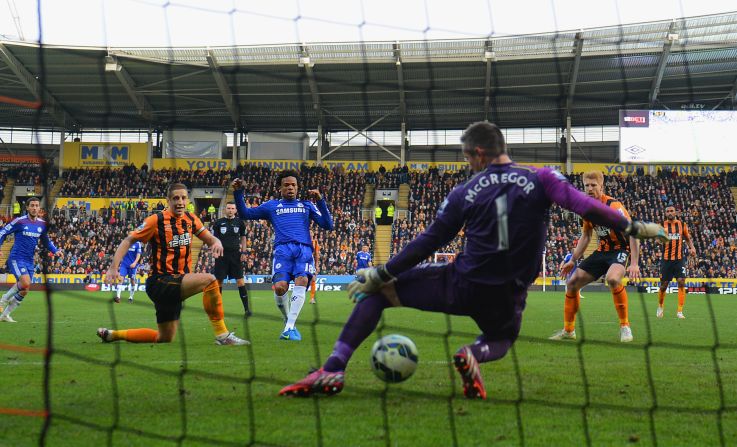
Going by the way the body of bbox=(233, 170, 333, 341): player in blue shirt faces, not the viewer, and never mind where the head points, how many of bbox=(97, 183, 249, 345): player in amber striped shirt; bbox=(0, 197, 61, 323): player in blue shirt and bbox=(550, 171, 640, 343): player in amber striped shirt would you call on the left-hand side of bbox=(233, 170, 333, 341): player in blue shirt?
1

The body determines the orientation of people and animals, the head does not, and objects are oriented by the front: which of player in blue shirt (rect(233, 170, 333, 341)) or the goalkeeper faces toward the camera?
the player in blue shirt

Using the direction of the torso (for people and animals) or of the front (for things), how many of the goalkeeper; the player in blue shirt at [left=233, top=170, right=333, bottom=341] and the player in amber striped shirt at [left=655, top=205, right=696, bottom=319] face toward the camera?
2

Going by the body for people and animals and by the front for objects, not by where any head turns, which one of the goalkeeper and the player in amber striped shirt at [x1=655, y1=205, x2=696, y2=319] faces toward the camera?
the player in amber striped shirt

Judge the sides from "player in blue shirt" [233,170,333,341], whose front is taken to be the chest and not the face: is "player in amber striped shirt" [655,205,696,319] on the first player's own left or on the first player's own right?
on the first player's own left

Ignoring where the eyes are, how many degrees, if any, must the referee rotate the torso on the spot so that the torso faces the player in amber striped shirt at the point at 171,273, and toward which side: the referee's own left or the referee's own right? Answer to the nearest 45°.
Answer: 0° — they already face them

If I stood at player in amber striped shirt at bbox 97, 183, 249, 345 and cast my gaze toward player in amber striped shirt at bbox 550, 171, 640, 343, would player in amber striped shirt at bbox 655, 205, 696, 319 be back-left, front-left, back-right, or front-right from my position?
front-left

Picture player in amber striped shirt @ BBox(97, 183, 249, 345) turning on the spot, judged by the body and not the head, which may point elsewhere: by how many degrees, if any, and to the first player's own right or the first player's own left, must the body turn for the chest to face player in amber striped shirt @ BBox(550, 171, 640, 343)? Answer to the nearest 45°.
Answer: approximately 45° to the first player's own left

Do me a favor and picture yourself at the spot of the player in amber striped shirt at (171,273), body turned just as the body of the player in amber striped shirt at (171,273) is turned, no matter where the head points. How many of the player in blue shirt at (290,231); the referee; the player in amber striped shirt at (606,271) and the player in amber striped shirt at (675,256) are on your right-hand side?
0

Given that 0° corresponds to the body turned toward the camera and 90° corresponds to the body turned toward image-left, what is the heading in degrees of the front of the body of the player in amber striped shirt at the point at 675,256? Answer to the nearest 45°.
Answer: approximately 0°

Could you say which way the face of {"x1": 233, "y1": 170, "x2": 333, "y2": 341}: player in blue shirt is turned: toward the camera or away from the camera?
toward the camera

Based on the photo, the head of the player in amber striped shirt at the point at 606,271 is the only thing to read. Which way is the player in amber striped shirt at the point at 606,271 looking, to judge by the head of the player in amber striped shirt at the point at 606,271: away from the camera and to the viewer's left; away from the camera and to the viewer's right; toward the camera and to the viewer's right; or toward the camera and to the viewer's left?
toward the camera and to the viewer's left

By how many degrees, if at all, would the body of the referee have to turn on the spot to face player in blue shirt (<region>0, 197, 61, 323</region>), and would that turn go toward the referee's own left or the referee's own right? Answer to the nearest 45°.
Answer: approximately 90° to the referee's own right

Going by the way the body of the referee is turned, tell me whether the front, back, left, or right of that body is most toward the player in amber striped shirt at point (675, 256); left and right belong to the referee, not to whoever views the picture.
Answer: left

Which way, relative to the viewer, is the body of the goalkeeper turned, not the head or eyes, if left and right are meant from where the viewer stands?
facing away from the viewer and to the left of the viewer

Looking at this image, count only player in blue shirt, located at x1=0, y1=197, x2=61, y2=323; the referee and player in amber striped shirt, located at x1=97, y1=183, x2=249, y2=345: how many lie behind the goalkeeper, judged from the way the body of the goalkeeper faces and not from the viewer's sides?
0

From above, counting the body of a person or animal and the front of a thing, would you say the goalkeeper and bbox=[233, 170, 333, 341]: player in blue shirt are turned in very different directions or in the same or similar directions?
very different directions

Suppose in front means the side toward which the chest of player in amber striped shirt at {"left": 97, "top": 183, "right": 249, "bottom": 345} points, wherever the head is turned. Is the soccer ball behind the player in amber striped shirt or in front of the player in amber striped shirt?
in front

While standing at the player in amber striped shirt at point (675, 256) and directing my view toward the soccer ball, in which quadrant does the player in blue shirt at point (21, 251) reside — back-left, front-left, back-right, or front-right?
front-right

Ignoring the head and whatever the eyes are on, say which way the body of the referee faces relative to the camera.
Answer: toward the camera
